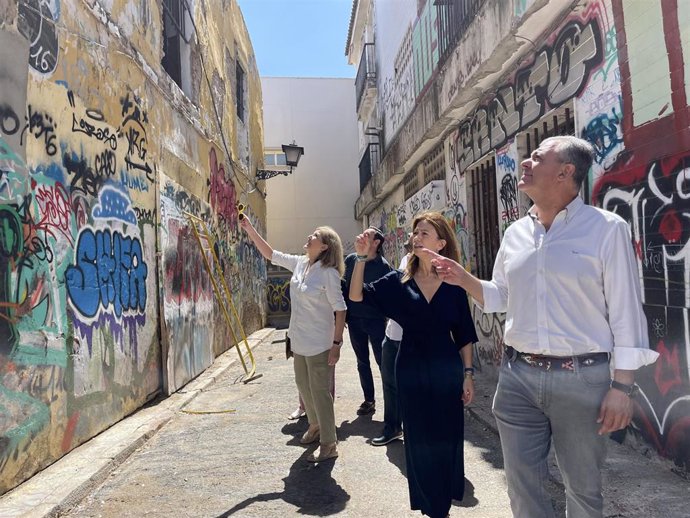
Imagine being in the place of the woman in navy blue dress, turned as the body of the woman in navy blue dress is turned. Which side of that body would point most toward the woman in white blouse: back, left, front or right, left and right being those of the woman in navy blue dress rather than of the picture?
right

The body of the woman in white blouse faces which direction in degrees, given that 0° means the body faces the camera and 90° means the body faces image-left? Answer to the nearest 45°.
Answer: approximately 45°

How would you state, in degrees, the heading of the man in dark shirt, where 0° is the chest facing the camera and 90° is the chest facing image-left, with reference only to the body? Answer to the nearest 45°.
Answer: approximately 45°

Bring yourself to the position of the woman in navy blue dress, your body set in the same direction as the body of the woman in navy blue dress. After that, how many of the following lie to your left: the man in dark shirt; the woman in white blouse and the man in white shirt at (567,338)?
1

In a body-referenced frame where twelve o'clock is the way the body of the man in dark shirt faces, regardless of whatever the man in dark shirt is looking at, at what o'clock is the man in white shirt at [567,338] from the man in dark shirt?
The man in white shirt is roughly at 10 o'clock from the man in dark shirt.

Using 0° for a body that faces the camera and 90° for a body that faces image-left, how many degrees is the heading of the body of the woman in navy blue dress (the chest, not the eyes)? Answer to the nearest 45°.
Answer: approximately 45°

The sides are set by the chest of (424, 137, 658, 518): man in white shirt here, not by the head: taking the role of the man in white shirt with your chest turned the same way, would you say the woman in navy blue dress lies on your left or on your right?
on your right

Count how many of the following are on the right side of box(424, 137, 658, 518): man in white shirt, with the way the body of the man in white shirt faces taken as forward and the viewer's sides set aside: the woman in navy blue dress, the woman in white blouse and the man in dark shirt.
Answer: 3

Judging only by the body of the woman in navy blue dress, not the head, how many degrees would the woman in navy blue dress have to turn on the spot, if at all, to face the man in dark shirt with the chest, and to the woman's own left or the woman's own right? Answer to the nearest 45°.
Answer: approximately 135° to the woman's own right

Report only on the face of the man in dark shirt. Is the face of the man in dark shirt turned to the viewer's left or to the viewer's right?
to the viewer's left

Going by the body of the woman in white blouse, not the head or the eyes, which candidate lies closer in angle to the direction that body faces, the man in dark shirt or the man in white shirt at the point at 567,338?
the man in white shirt

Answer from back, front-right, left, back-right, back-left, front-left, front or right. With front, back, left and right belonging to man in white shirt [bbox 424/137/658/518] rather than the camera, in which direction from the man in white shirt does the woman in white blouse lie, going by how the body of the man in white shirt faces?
right

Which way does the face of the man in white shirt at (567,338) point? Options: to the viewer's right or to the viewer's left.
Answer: to the viewer's left

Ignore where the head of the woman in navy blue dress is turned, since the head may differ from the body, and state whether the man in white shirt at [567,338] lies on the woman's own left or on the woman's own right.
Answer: on the woman's own left
